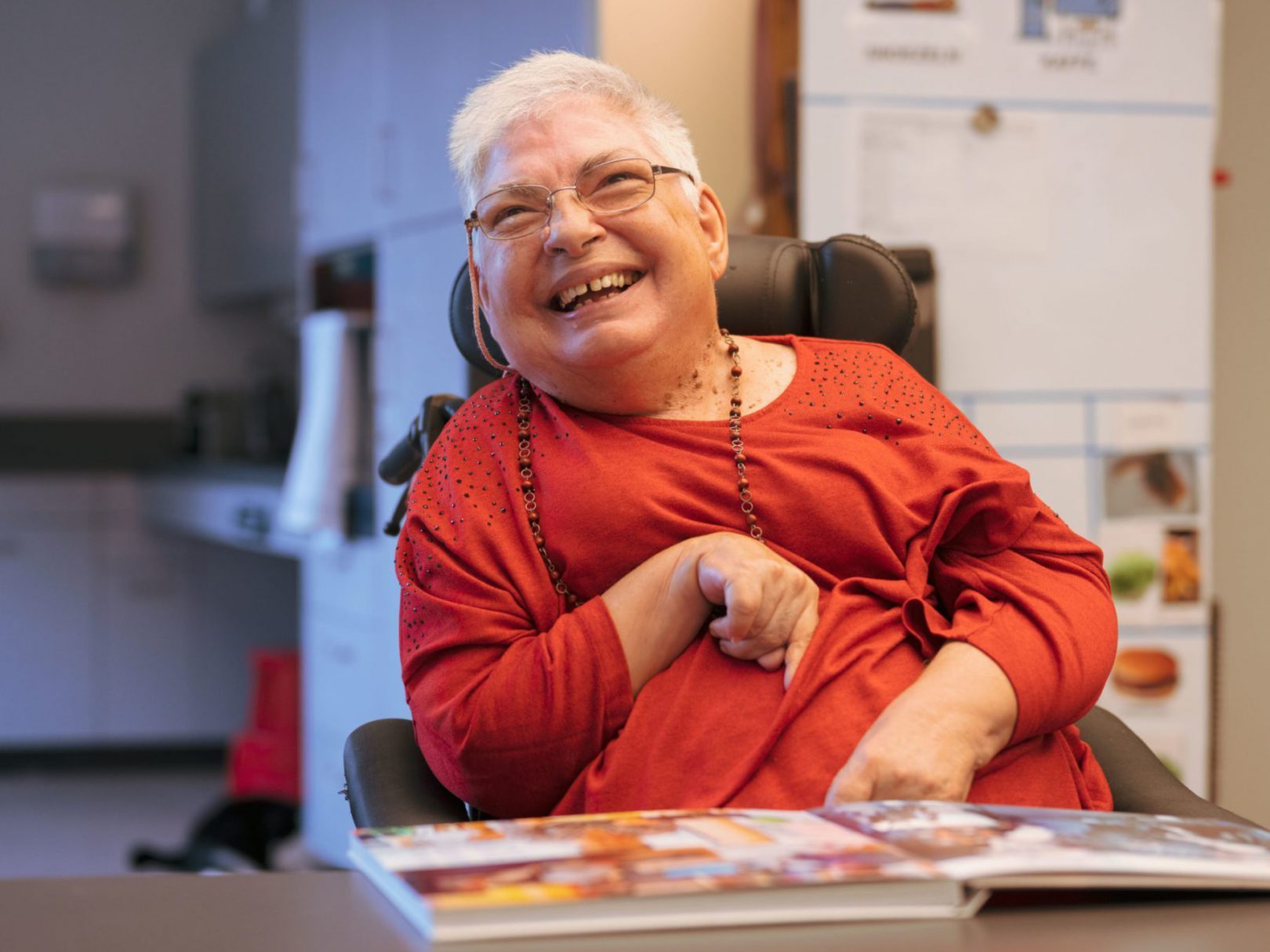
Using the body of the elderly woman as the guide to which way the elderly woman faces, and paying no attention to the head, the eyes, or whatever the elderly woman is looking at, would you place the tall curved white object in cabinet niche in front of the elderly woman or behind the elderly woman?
behind

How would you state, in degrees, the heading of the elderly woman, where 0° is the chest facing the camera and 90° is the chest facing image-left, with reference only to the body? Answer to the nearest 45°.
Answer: approximately 0°

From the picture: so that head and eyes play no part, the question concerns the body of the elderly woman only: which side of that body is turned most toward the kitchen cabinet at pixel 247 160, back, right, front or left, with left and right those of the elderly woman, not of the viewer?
back

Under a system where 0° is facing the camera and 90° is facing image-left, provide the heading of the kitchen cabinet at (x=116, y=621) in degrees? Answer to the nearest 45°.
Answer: approximately 0°

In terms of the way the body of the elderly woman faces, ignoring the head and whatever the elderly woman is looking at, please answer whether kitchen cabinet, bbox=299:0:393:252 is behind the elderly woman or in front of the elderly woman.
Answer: behind

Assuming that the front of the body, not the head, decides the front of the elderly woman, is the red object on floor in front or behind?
behind

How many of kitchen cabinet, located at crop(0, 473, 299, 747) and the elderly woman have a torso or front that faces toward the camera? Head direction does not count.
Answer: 2
